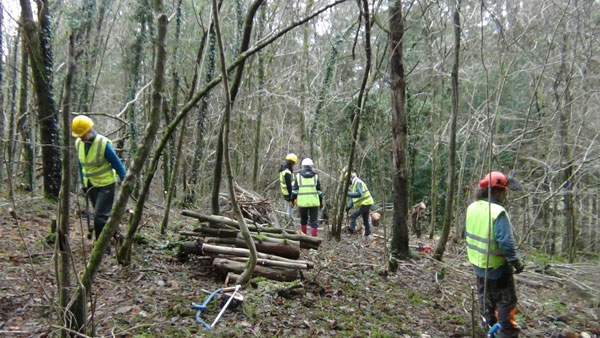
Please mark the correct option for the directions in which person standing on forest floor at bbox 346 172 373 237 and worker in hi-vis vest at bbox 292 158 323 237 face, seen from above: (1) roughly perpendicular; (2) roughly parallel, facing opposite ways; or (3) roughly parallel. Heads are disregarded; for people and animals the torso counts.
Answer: roughly perpendicular

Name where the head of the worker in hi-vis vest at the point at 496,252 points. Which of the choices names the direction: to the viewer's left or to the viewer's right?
to the viewer's right

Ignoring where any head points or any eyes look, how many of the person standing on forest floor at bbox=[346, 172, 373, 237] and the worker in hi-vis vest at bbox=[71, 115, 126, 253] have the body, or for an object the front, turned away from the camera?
0

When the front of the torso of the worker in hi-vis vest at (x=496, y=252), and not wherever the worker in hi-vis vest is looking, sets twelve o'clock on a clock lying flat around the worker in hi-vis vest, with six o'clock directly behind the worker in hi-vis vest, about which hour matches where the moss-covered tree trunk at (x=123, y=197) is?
The moss-covered tree trunk is roughly at 6 o'clock from the worker in hi-vis vest.
